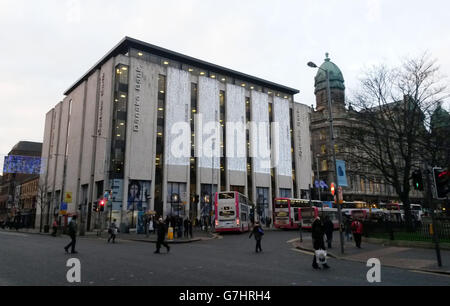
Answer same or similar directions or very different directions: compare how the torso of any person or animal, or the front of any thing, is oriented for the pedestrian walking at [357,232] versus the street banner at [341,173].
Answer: very different directions

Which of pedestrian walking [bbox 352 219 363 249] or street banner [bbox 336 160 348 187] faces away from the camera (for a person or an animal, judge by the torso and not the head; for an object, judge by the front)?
the pedestrian walking

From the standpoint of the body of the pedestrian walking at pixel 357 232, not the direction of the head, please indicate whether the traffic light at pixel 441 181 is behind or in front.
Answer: behind

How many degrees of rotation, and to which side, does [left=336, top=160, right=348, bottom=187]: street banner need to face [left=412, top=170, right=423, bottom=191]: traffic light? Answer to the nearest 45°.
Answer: approximately 45° to its left

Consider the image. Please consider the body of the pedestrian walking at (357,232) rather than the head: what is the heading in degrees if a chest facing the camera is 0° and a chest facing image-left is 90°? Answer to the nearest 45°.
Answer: approximately 180°

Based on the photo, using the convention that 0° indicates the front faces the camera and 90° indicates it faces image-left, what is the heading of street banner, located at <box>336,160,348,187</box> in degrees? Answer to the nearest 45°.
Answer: approximately 0°

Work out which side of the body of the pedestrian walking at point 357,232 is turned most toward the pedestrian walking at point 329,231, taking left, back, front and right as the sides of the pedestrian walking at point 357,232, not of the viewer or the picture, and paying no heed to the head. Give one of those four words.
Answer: left
